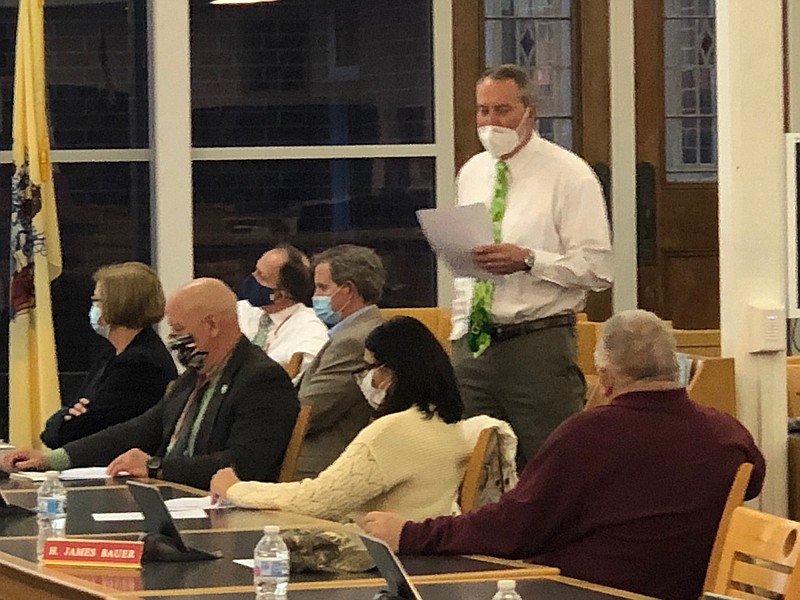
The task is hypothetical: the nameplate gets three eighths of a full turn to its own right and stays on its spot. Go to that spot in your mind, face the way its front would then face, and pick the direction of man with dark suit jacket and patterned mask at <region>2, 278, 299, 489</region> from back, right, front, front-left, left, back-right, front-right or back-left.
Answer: front-right

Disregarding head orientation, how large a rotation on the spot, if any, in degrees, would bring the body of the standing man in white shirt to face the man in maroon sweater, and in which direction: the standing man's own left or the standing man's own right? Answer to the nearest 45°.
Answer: approximately 45° to the standing man's own left

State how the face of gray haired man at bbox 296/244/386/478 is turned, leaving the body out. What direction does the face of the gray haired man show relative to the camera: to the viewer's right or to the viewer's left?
to the viewer's left

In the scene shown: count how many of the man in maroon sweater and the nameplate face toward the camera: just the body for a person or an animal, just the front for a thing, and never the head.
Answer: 1

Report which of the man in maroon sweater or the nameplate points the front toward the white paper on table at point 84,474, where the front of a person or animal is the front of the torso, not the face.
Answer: the man in maroon sweater

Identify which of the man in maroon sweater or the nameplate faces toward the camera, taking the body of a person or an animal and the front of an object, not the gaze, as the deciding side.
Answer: the nameplate

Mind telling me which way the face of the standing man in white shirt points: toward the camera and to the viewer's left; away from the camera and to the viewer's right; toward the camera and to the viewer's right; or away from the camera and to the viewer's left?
toward the camera and to the viewer's left

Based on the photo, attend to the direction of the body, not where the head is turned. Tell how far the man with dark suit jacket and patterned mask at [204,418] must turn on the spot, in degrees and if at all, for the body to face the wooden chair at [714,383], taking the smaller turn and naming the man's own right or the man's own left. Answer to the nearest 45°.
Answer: approximately 135° to the man's own left

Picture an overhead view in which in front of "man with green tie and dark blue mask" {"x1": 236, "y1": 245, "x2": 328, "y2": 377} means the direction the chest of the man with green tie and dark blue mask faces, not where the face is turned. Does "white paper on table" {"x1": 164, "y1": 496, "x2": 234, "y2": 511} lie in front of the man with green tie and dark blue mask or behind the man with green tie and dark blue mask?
in front

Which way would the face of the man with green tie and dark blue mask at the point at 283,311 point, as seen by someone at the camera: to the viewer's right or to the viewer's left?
to the viewer's left

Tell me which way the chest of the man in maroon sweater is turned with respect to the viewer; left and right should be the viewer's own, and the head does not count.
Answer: facing away from the viewer and to the left of the viewer

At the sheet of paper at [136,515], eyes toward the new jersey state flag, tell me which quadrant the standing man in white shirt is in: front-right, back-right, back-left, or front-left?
front-right

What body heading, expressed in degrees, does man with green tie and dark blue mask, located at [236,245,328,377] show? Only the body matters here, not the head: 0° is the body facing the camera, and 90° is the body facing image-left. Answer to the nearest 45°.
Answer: approximately 45°

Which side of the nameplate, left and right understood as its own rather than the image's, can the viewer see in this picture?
front

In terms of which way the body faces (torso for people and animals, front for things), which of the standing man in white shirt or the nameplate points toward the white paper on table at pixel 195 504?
the standing man in white shirt
